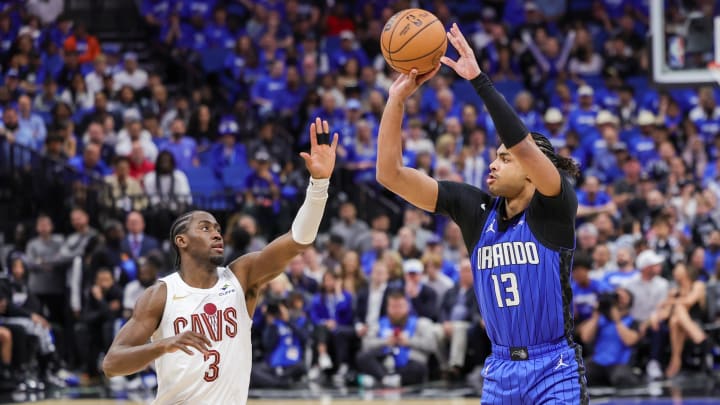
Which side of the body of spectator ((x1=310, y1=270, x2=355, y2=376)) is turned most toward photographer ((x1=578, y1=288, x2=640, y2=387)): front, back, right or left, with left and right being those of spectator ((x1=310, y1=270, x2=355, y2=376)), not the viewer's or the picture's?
left

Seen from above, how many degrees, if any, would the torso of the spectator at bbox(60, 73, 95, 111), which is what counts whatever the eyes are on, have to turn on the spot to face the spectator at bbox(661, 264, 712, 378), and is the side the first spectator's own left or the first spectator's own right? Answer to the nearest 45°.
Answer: approximately 45° to the first spectator's own left

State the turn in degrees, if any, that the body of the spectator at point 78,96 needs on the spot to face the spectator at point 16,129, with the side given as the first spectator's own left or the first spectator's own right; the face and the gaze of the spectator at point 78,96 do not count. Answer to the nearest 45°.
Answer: approximately 45° to the first spectator's own right

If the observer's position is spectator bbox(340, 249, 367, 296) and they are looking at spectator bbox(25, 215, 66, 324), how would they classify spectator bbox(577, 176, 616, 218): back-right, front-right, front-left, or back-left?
back-right

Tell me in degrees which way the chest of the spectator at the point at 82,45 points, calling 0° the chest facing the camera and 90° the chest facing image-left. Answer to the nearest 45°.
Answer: approximately 0°

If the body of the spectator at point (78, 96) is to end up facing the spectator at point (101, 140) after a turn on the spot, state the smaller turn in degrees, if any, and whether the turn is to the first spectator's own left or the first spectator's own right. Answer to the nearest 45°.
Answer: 0° — they already face them

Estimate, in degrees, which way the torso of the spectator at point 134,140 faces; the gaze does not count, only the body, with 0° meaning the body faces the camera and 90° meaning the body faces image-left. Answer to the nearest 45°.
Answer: approximately 0°
